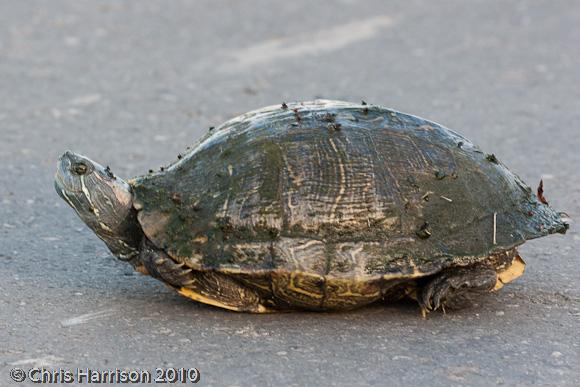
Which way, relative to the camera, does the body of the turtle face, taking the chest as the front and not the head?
to the viewer's left
